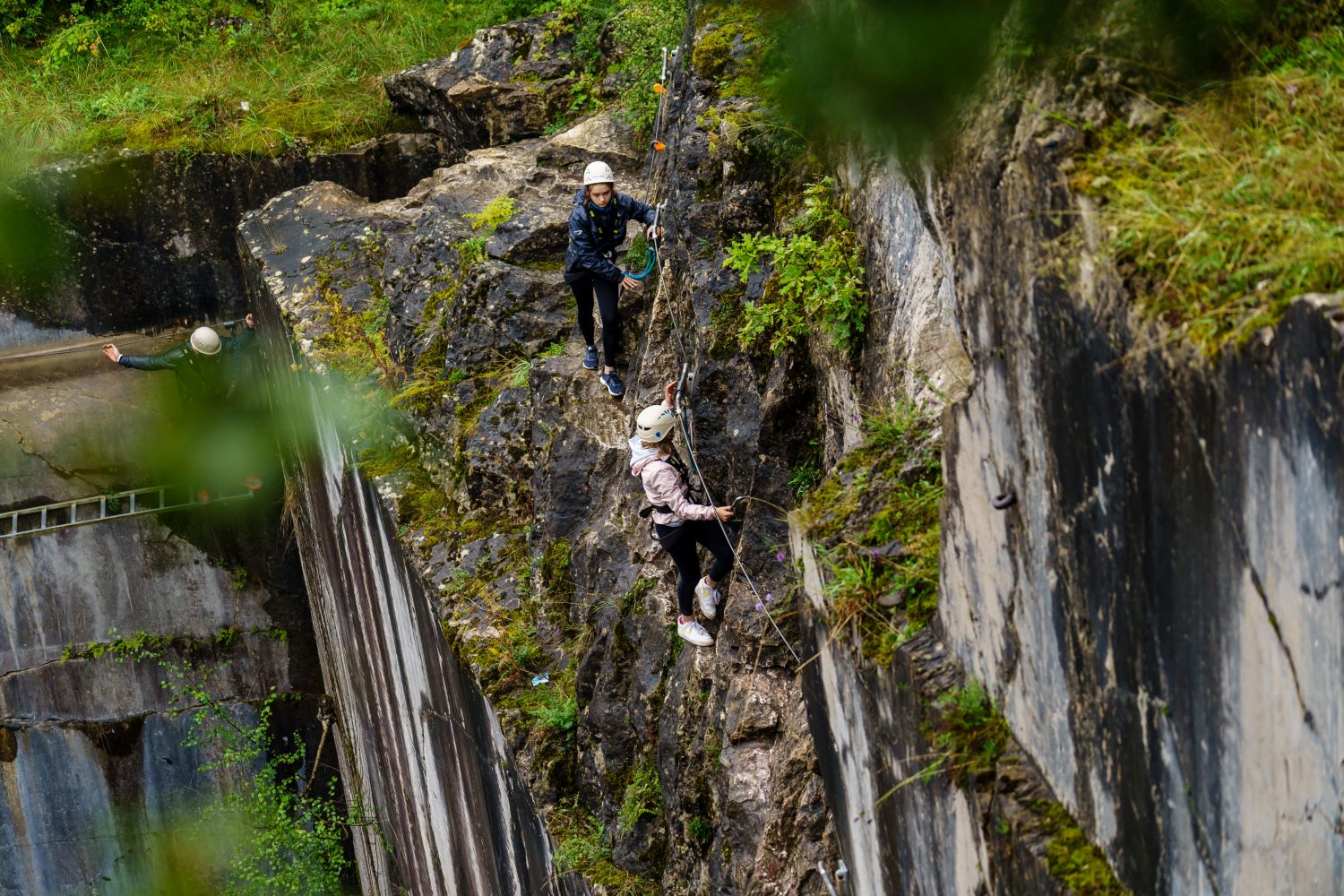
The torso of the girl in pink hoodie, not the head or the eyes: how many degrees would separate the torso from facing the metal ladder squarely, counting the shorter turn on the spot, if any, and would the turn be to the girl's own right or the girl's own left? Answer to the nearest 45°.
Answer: approximately 135° to the girl's own left

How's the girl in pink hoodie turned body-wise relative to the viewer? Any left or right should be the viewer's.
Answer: facing to the right of the viewer

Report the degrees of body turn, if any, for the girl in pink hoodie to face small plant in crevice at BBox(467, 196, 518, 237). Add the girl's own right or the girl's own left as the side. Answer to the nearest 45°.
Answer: approximately 90° to the girl's own left

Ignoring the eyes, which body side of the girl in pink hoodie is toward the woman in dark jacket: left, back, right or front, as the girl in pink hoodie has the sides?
left
